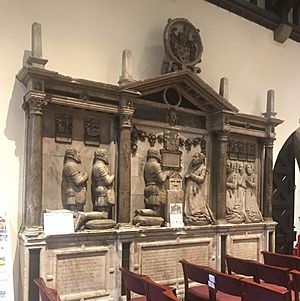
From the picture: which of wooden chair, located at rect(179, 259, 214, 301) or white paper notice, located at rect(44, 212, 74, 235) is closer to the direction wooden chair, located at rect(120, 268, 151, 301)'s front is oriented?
the wooden chair

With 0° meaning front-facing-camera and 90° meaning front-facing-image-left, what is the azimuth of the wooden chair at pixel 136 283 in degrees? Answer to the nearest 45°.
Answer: approximately 225°

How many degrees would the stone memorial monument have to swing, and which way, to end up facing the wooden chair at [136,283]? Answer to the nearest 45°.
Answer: approximately 45° to its right

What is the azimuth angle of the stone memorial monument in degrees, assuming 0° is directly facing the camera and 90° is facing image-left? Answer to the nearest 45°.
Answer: approximately 315°

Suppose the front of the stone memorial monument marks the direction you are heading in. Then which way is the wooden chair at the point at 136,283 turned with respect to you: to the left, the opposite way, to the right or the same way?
to the left

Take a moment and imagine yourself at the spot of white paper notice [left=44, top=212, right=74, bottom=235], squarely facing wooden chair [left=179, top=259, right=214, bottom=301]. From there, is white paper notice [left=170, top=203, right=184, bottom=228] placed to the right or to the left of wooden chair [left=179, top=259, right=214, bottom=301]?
left
